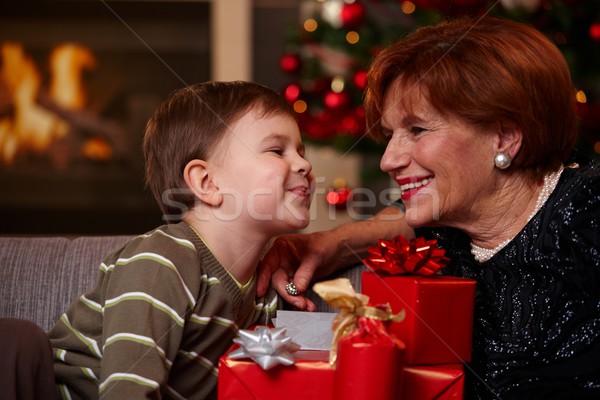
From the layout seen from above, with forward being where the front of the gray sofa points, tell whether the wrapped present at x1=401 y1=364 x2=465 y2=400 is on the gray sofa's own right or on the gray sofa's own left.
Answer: on the gray sofa's own left

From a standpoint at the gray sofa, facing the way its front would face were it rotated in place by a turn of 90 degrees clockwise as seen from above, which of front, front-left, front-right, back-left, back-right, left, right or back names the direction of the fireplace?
right

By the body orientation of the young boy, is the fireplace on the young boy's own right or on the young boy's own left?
on the young boy's own left

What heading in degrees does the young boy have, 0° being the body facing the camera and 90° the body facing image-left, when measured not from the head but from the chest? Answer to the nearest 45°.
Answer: approximately 270°

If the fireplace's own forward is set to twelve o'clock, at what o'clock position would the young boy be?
The young boy is roughly at 12 o'clock from the fireplace.

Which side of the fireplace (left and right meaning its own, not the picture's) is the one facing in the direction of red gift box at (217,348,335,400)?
front

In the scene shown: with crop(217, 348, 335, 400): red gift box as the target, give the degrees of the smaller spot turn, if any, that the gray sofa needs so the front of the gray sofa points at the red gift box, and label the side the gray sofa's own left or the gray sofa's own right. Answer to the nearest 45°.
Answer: approximately 45° to the gray sofa's own left

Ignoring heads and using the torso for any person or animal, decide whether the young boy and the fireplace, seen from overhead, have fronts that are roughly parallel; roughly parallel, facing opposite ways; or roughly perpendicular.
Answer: roughly perpendicular

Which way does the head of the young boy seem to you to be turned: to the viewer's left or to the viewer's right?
to the viewer's right

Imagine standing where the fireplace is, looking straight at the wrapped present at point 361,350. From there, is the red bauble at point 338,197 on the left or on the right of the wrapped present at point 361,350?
left

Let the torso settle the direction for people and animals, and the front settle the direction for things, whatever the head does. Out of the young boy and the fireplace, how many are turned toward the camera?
1

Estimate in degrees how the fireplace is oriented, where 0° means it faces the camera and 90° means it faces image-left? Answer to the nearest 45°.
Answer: approximately 0°
